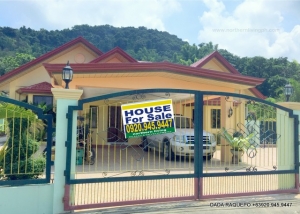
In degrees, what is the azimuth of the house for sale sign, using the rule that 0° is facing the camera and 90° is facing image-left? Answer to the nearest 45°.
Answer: approximately 0°

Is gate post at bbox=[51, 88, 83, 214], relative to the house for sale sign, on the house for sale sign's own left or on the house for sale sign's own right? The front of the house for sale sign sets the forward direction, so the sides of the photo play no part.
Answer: on the house for sale sign's own right

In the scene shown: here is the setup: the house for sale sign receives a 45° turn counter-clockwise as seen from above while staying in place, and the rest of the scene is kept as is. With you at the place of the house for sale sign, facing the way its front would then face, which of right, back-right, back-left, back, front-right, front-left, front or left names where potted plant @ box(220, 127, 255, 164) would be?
left

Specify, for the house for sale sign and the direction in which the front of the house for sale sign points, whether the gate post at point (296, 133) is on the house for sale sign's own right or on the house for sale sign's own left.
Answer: on the house for sale sign's own left
